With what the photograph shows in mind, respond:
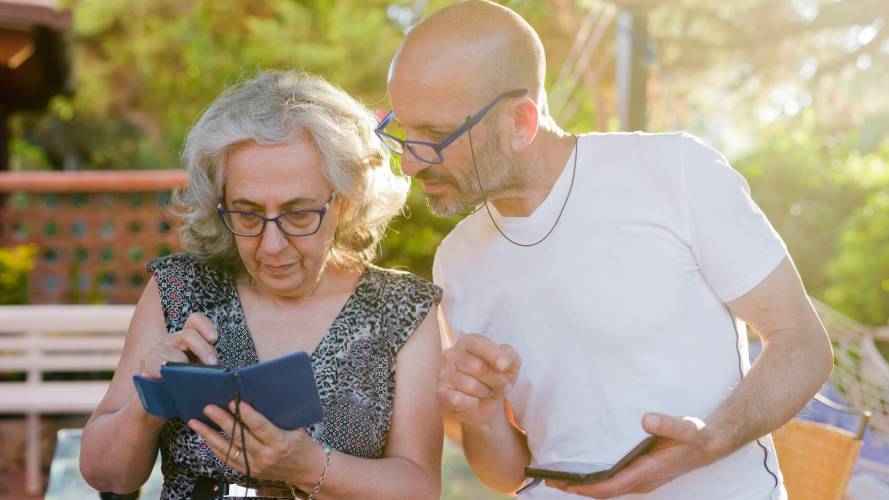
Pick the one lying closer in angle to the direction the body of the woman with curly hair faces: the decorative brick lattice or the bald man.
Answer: the bald man

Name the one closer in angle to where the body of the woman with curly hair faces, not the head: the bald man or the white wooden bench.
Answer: the bald man

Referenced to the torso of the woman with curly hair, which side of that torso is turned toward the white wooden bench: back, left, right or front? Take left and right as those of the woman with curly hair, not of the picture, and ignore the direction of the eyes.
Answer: back

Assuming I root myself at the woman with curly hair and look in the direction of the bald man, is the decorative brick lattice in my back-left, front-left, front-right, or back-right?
back-left

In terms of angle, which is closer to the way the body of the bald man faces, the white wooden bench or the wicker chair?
the white wooden bench

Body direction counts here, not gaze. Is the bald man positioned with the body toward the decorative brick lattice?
no

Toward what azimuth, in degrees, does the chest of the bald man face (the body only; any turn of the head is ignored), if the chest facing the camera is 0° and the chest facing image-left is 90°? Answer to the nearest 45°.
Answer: approximately 45°

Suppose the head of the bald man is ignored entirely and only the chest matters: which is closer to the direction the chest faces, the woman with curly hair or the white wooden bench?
the woman with curly hair

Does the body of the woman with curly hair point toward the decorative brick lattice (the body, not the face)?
no

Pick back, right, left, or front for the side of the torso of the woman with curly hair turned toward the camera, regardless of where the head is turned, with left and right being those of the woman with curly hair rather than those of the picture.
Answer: front

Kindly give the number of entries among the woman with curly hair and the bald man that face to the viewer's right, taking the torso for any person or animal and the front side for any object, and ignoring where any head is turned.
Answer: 0

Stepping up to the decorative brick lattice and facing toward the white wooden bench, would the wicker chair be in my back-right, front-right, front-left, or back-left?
front-left

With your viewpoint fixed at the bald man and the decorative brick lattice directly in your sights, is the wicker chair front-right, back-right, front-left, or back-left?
back-right

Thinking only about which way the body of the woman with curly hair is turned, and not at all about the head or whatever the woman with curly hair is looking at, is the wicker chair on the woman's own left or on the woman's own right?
on the woman's own left

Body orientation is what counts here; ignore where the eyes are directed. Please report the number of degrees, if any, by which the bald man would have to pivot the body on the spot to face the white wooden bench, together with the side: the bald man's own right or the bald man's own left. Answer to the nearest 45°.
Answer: approximately 90° to the bald man's own right
